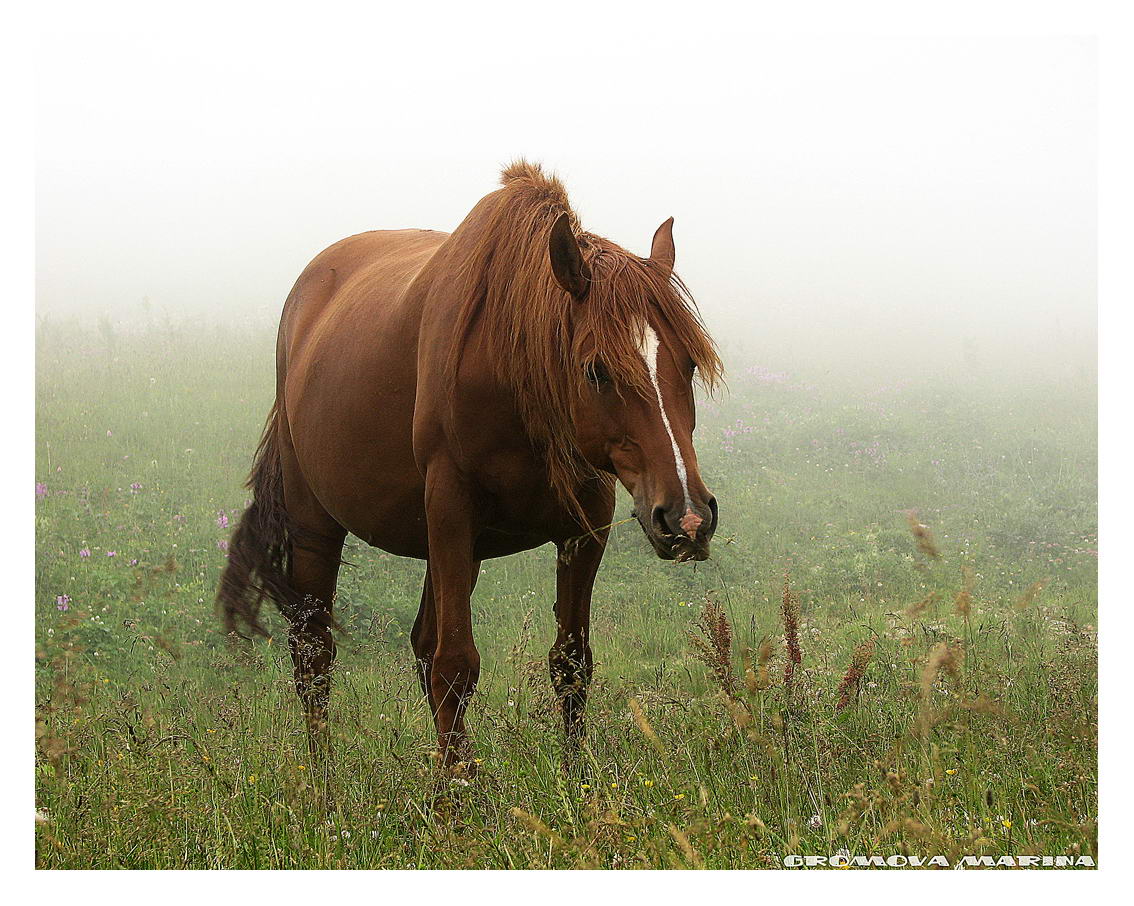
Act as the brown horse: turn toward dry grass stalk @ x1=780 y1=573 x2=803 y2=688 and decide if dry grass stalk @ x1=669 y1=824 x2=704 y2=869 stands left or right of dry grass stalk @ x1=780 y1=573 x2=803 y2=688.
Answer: right

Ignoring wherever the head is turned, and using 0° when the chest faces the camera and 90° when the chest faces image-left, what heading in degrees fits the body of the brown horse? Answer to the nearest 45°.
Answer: approximately 315°

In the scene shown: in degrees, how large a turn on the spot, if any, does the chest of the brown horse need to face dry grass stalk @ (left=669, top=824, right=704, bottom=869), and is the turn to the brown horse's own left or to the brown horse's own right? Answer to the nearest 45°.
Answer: approximately 45° to the brown horse's own right
